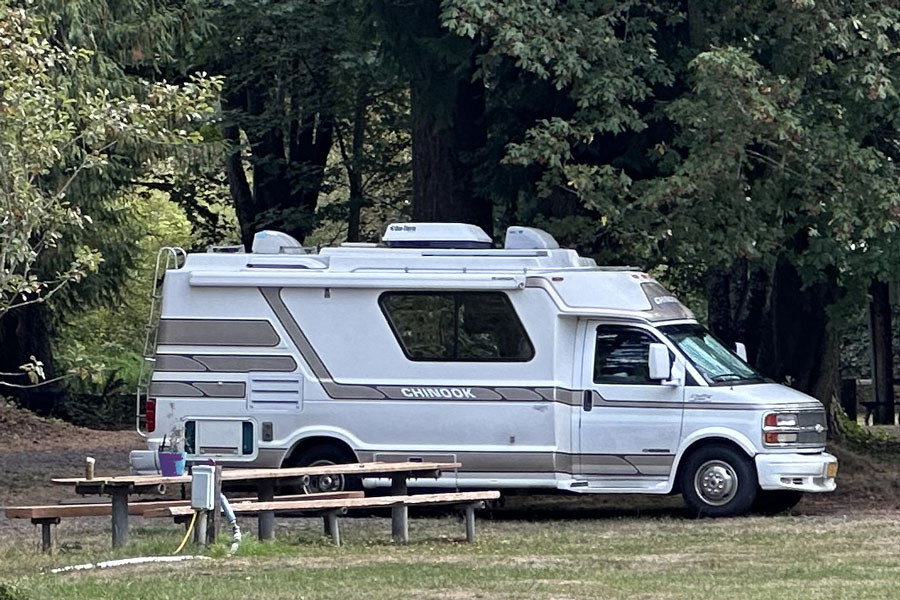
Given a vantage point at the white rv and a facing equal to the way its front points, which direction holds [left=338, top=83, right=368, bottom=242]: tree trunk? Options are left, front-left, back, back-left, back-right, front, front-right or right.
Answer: left

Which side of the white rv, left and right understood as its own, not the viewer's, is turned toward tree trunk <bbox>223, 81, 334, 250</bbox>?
left

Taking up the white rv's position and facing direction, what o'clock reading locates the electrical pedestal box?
The electrical pedestal box is roughly at 4 o'clock from the white rv.

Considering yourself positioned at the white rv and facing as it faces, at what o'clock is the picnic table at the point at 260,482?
The picnic table is roughly at 4 o'clock from the white rv.

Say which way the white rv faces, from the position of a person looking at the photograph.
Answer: facing to the right of the viewer

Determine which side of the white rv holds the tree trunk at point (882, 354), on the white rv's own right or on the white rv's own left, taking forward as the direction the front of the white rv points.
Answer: on the white rv's own left

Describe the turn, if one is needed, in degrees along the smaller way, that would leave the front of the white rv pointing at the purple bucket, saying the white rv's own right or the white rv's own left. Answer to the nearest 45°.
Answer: approximately 135° to the white rv's own right

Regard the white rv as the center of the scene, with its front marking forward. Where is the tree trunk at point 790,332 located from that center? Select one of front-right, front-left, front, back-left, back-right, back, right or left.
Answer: front-left

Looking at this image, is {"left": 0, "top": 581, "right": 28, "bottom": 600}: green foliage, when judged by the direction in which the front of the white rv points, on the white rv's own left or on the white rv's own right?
on the white rv's own right
